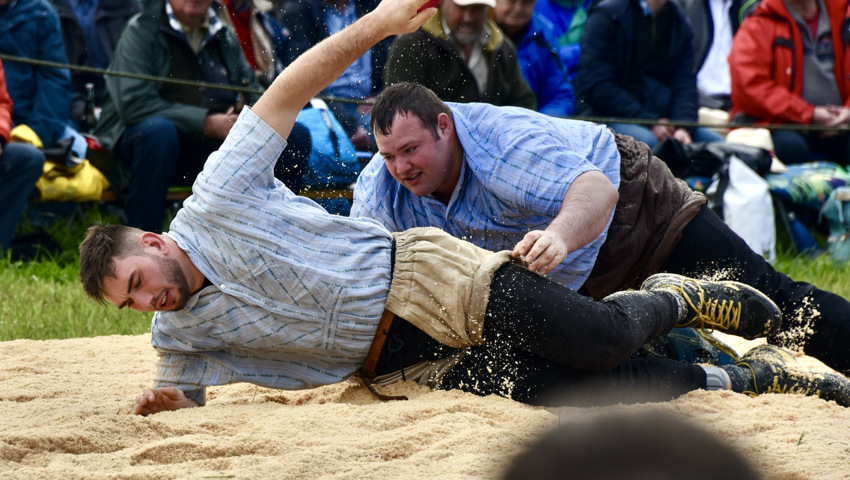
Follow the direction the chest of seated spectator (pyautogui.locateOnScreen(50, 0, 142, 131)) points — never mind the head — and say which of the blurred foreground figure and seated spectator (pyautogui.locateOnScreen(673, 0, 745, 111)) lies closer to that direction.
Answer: the blurred foreground figure

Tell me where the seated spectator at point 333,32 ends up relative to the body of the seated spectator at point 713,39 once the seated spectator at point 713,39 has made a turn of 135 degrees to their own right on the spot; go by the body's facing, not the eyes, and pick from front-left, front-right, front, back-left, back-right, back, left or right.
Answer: left

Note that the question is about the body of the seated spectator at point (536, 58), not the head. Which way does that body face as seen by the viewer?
toward the camera

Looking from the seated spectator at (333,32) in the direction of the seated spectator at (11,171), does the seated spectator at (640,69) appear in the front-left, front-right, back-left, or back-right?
back-left

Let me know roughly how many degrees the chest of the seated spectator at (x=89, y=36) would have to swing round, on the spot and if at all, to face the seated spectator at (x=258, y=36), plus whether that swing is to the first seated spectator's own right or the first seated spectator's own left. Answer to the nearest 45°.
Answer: approximately 45° to the first seated spectator's own left

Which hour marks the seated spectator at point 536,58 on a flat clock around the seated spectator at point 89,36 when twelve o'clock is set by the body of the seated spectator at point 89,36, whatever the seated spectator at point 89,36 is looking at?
the seated spectator at point 536,58 is roughly at 10 o'clock from the seated spectator at point 89,36.

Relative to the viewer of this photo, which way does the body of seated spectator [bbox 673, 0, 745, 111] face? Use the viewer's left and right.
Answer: facing the viewer

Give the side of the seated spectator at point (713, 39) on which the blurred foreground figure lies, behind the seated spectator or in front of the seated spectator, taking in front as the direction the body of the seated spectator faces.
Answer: in front

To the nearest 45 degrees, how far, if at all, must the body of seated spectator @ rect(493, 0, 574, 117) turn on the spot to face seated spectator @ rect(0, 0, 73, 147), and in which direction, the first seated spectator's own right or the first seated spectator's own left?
approximately 90° to the first seated spectator's own right

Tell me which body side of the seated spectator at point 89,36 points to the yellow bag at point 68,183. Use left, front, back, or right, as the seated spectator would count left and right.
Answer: front

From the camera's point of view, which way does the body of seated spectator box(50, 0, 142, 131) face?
toward the camera

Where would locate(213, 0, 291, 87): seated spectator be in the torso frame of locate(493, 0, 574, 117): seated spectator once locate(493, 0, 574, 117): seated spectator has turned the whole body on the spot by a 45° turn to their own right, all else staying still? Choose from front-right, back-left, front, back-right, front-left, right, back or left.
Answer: front-right

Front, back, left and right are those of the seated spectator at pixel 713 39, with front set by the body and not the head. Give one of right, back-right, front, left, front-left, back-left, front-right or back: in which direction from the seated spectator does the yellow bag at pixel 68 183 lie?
front-right

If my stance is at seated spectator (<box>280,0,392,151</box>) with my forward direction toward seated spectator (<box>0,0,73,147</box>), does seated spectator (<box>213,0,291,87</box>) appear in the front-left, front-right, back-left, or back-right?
front-right
